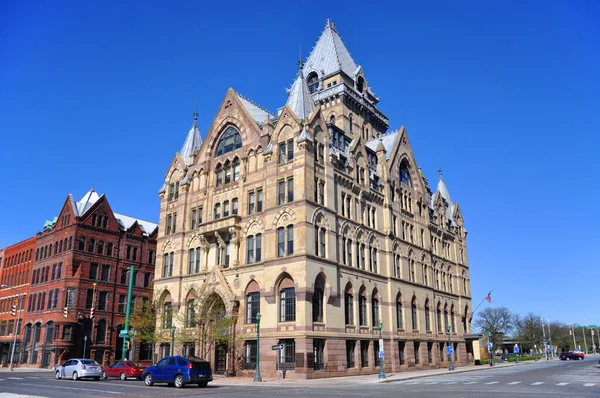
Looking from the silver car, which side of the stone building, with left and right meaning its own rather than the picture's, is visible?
front

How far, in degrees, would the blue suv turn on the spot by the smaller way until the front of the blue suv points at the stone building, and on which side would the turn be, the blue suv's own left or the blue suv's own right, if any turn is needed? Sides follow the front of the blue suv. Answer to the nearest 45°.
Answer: approximately 90° to the blue suv's own right

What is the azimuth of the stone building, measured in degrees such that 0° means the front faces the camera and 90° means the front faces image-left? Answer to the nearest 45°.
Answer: approximately 45°

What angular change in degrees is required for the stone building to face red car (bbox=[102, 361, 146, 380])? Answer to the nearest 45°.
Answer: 0° — it already faces it

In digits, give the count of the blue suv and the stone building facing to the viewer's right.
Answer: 0

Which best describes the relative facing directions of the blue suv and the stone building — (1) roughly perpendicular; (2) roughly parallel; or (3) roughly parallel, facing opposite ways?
roughly perpendicular

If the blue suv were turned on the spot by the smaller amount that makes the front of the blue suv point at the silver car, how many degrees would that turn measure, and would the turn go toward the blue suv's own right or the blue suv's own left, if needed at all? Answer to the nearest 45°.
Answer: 0° — it already faces it

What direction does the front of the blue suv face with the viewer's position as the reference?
facing away from the viewer and to the left of the viewer
